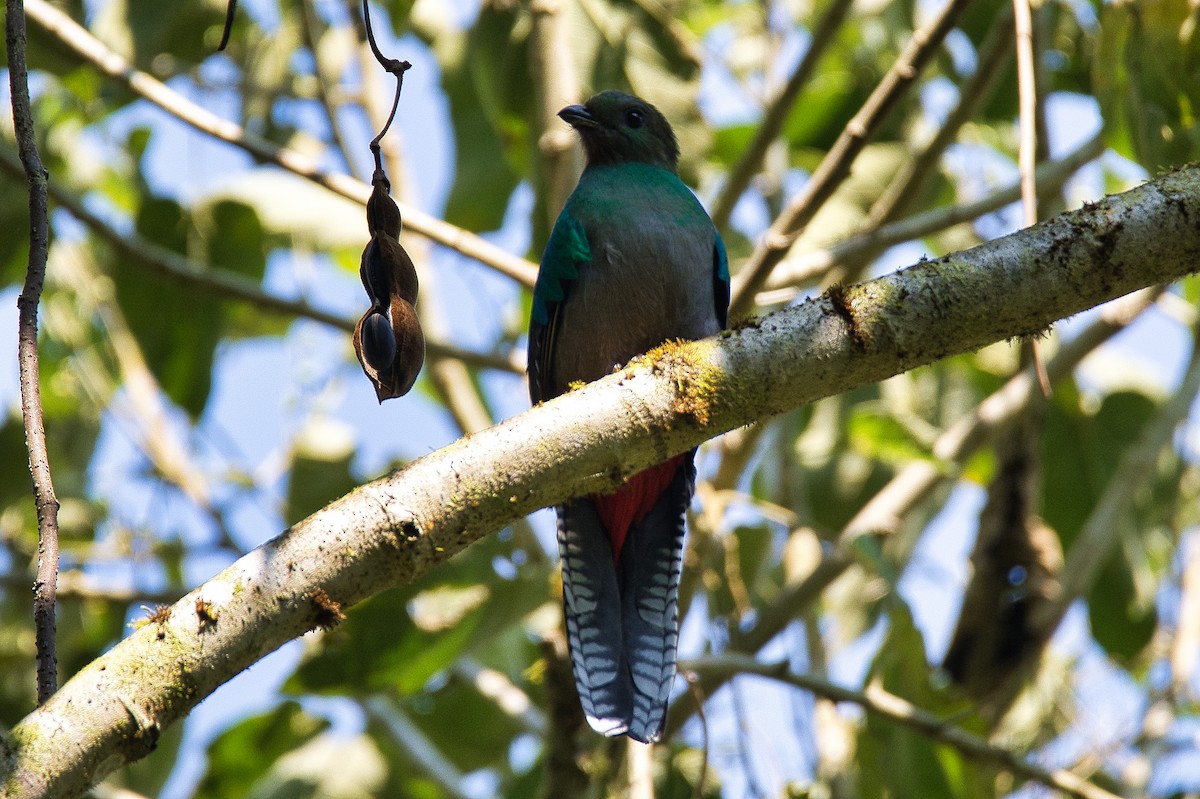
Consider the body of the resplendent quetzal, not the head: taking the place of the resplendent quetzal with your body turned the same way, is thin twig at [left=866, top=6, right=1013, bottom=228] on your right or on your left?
on your left

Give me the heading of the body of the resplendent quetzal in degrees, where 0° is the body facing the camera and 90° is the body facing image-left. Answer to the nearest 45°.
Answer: approximately 0°

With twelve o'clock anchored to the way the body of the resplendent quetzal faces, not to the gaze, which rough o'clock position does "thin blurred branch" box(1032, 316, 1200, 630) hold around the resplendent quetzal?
The thin blurred branch is roughly at 8 o'clock from the resplendent quetzal.

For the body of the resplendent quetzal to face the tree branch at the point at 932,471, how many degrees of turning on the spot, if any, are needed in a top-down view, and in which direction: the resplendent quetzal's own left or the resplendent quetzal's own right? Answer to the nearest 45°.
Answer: approximately 135° to the resplendent quetzal's own left
